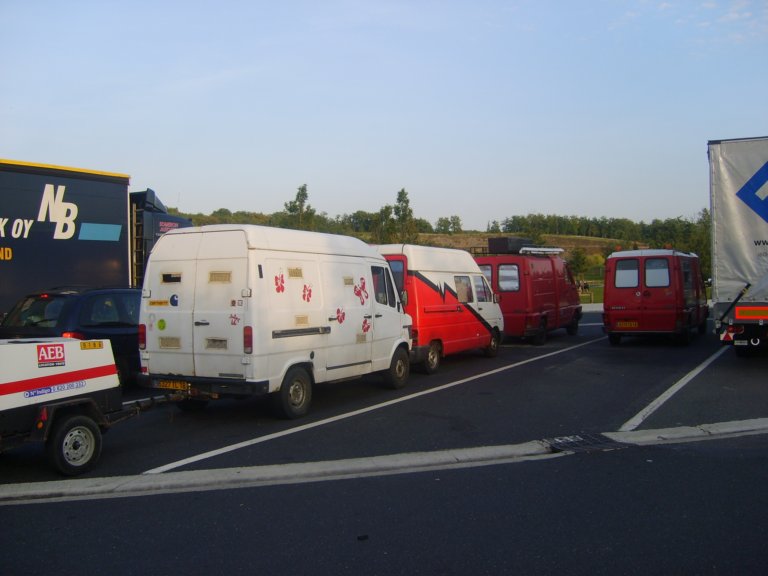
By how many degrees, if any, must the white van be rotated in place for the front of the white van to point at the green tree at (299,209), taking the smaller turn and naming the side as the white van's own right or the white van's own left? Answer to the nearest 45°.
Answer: approximately 45° to the white van's own left

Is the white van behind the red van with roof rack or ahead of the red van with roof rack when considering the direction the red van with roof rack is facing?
behind

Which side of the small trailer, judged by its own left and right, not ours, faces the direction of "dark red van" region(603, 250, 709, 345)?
front

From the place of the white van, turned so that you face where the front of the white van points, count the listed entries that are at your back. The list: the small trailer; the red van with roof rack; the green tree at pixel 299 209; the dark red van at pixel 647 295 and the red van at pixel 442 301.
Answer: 1

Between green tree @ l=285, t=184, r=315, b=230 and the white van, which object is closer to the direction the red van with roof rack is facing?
the green tree

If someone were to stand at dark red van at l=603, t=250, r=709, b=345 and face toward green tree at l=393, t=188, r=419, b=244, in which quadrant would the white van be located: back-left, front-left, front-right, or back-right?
back-left

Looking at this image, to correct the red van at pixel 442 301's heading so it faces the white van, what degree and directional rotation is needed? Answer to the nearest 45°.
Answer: approximately 180°

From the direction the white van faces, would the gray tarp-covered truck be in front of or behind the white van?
in front

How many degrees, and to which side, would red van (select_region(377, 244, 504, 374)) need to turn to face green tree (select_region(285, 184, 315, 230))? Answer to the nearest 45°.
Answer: approximately 45° to its left

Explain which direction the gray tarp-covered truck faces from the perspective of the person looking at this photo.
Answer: facing away from the viewer

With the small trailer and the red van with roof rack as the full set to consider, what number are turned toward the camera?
0

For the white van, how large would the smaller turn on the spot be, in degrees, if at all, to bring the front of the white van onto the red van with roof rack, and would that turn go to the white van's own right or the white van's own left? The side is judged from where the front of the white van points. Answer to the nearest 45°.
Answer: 0° — it already faces it
